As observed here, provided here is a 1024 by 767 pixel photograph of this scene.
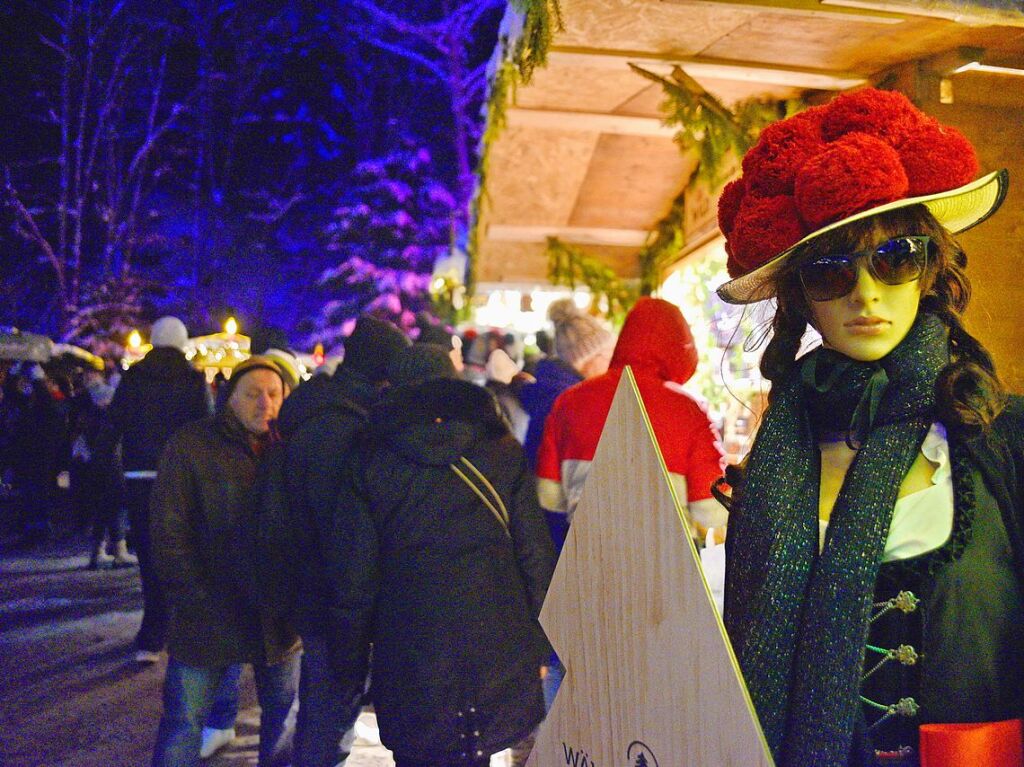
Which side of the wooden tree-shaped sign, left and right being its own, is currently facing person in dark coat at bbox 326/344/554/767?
back

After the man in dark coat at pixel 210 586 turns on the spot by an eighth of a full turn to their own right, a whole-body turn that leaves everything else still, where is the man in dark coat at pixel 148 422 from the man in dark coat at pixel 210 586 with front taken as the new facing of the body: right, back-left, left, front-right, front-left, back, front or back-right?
back

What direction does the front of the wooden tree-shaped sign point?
toward the camera

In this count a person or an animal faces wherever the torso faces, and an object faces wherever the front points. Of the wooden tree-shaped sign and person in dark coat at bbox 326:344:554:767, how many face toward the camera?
1

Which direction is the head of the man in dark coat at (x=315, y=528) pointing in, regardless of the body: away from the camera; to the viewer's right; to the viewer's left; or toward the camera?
away from the camera

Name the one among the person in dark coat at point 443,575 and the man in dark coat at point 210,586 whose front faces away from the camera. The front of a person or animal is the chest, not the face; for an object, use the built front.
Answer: the person in dark coat at point 443,575

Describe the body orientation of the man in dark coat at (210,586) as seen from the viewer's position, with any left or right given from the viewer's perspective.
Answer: facing the viewer and to the right of the viewer

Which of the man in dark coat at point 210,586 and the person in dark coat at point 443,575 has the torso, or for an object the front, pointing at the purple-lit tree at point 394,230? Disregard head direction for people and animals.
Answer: the person in dark coat at point 443,575

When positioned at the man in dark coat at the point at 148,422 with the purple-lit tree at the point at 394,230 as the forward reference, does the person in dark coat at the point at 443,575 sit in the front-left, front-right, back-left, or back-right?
back-right

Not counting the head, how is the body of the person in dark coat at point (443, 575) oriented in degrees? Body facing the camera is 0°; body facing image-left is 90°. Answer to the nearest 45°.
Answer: approximately 180°

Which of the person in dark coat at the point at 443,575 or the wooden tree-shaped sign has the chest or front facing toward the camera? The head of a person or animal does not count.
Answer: the wooden tree-shaped sign

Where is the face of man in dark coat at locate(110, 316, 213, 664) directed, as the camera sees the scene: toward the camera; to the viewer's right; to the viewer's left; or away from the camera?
away from the camera

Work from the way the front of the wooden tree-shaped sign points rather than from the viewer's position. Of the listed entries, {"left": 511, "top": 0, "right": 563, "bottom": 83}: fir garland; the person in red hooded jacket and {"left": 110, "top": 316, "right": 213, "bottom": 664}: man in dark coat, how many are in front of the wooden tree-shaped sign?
0

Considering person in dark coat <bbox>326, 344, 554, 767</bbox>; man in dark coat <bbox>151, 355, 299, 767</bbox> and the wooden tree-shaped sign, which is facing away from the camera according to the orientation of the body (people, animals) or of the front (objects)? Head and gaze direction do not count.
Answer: person in dark coat <bbox>326, 344, 554, 767</bbox>
